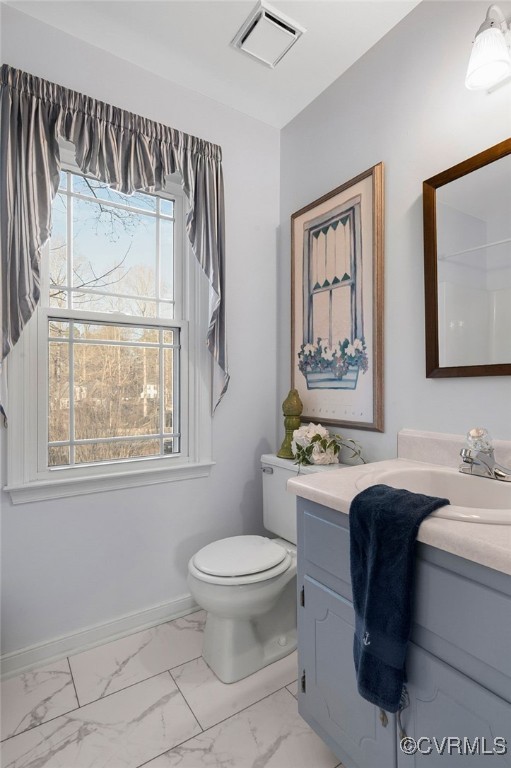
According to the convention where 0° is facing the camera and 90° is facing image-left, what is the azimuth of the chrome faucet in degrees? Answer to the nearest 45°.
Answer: approximately 45°

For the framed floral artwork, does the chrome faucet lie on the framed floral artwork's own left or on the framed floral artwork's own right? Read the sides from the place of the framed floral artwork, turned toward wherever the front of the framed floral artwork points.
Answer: on the framed floral artwork's own left

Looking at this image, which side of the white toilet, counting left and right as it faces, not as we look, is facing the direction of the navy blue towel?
left

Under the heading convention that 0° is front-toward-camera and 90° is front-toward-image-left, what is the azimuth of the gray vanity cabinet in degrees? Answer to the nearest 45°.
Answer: approximately 45°

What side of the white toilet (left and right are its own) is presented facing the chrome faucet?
left

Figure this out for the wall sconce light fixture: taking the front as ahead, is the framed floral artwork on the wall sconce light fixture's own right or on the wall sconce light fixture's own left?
on the wall sconce light fixture's own right
